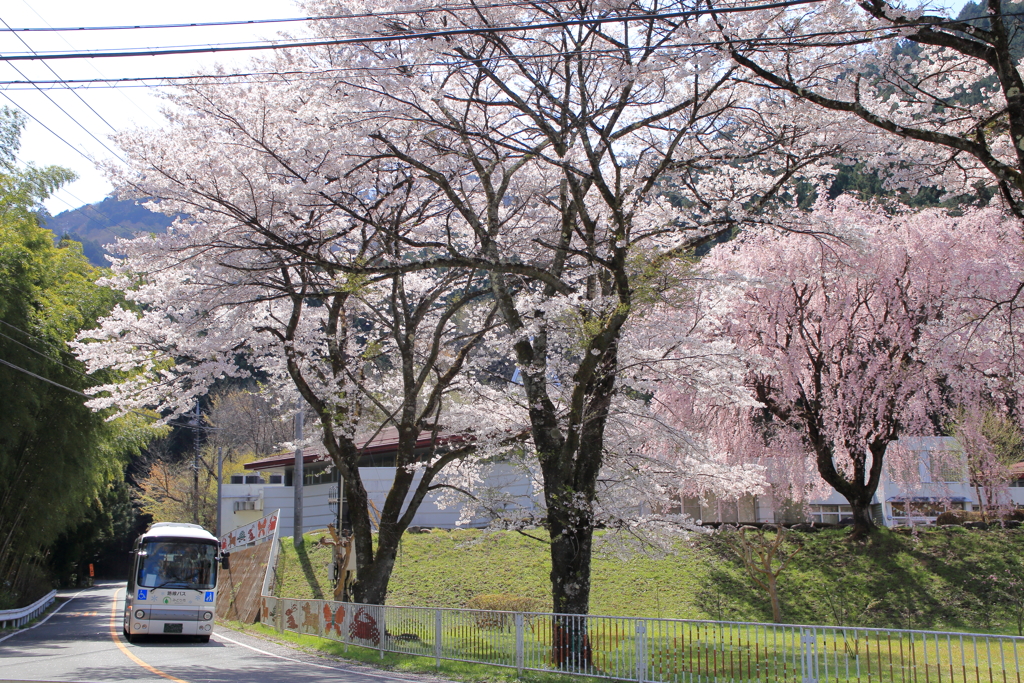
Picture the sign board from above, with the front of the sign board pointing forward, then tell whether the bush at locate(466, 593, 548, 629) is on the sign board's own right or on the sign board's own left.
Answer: on the sign board's own left

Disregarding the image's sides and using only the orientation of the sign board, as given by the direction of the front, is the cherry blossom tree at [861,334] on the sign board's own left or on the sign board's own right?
on the sign board's own left

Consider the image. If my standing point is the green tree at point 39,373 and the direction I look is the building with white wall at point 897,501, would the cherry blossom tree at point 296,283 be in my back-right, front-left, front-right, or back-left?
front-right

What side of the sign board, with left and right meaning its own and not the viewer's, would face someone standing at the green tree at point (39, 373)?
front

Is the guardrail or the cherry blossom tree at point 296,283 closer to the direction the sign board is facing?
the guardrail

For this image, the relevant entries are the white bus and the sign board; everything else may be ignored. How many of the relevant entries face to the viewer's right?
0

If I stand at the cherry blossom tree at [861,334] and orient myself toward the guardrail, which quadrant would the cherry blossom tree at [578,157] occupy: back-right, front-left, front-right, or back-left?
front-left

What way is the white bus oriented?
toward the camera

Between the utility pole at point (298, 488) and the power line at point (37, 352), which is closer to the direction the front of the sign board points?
the power line

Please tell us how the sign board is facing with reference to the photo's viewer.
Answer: facing the viewer and to the left of the viewer
